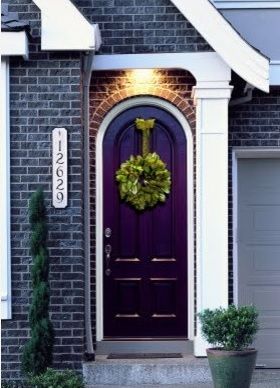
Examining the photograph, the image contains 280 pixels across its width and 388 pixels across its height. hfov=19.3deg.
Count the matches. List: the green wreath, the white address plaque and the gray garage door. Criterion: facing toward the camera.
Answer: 3

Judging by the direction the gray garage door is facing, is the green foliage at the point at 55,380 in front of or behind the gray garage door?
in front

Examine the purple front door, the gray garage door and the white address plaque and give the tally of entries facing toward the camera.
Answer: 3

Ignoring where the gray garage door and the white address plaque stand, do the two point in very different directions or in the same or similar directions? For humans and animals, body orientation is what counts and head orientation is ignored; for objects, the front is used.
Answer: same or similar directions

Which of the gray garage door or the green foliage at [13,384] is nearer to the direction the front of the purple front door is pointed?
the green foliage

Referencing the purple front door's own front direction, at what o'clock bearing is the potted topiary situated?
The potted topiary is roughly at 11 o'clock from the purple front door.

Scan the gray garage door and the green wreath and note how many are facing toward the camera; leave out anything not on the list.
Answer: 2

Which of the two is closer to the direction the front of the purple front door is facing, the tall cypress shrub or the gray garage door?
the tall cypress shrub

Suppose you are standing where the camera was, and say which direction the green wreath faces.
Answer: facing the viewer

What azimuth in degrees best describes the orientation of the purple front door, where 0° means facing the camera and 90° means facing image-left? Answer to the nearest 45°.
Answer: approximately 0°

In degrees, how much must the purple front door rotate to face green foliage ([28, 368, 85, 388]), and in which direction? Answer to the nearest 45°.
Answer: approximately 45° to its right

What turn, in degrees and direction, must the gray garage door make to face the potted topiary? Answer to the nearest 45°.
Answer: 0° — it already faces it

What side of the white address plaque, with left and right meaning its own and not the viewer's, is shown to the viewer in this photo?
front
